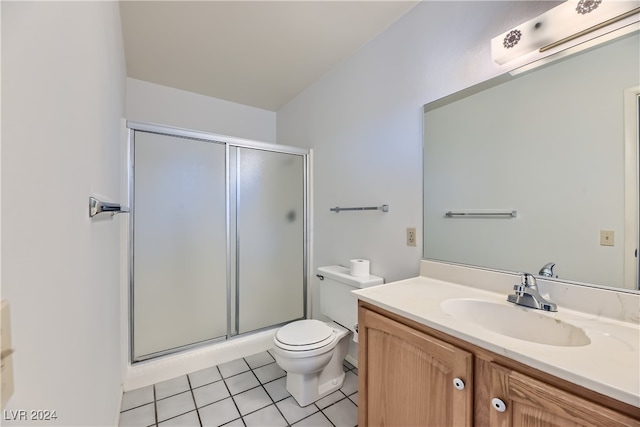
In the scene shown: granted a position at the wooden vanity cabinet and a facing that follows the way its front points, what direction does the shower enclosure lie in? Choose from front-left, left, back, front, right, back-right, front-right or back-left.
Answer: front-right

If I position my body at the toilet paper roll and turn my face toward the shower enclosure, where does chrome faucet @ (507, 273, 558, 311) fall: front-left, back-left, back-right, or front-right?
back-left

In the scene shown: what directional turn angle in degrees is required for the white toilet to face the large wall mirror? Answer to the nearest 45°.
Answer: approximately 90° to its left

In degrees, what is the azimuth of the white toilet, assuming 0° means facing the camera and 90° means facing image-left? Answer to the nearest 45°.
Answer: approximately 45°

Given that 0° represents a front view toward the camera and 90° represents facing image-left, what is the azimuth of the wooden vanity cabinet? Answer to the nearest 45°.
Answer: approximately 45°

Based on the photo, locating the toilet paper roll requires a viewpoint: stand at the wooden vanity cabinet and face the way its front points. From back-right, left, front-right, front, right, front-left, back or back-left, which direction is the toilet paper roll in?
right

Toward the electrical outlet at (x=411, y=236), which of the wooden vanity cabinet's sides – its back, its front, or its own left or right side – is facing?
right

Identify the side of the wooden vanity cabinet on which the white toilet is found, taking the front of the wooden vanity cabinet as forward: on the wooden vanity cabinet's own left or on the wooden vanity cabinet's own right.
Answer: on the wooden vanity cabinet's own right

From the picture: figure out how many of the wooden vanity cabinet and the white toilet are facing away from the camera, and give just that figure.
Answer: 0

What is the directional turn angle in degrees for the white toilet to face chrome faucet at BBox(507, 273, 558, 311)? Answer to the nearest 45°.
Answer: approximately 90° to its left
